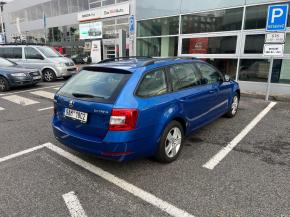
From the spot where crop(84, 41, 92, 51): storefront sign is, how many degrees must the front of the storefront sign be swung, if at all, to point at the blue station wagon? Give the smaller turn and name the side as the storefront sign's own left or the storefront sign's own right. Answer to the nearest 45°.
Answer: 0° — it already faces it

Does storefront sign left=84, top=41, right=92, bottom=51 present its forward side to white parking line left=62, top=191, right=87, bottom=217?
yes

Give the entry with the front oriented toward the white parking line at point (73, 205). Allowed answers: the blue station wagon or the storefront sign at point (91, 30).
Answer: the storefront sign

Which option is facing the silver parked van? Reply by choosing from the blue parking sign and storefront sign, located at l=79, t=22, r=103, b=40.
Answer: the storefront sign

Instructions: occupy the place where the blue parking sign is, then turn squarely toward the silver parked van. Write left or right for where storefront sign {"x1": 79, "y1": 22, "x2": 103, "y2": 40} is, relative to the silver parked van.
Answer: right

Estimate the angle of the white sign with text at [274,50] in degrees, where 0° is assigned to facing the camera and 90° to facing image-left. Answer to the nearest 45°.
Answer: approximately 0°

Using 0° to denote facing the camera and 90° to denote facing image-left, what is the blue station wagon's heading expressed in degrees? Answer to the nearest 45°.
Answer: approximately 225°

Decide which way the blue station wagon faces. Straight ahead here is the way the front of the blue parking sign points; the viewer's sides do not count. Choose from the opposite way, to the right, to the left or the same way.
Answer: the opposite way

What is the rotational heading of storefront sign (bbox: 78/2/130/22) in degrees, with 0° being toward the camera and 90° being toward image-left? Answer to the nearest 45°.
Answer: approximately 45°

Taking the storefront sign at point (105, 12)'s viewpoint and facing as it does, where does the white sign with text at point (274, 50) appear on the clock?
The white sign with text is roughly at 10 o'clock from the storefront sign.
